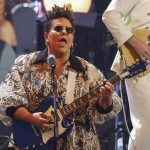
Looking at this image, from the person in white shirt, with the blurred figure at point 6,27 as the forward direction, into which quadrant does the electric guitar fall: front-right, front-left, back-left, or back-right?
front-left

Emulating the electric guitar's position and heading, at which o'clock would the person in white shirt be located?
The person in white shirt is roughly at 9 o'clock from the electric guitar.

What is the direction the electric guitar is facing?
toward the camera

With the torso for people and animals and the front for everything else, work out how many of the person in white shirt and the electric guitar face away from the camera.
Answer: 0

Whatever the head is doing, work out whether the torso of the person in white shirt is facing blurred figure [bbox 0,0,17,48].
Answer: no
